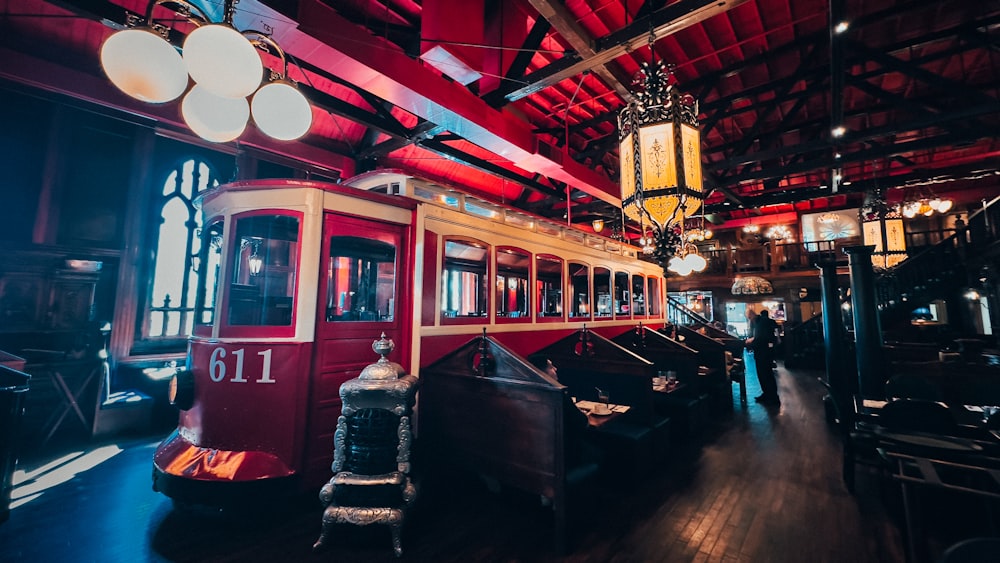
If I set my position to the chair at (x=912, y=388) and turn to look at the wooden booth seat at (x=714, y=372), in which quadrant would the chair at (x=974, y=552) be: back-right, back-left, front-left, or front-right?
back-left

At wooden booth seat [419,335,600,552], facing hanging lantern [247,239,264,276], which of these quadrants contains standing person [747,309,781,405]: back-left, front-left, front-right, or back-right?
back-right

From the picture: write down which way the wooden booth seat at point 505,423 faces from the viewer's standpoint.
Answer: facing away from the viewer and to the right of the viewer

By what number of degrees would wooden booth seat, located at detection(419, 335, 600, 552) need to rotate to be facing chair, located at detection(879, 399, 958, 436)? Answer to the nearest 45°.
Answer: approximately 45° to its right
